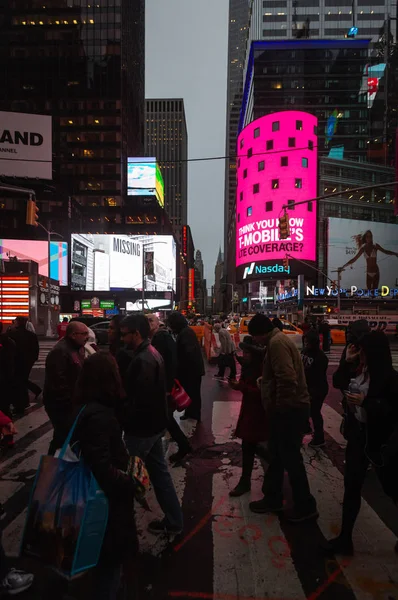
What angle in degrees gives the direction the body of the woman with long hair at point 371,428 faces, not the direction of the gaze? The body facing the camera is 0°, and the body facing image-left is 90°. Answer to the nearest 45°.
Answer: approximately 90°

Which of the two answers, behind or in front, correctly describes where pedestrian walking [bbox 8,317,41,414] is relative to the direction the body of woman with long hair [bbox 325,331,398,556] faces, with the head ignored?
in front

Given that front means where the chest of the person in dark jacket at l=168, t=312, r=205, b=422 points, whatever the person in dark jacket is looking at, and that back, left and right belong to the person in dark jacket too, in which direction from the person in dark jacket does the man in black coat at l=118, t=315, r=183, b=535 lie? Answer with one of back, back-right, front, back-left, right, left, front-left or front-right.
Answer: left

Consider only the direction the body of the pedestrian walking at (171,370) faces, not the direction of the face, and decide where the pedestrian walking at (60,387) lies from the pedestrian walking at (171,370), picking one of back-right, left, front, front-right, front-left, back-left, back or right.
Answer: front-left
